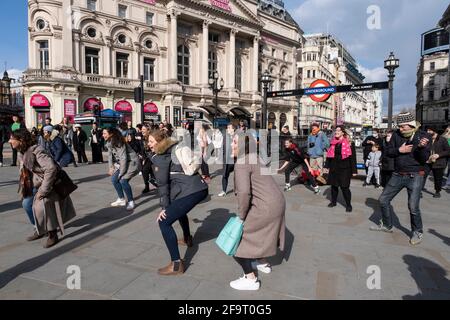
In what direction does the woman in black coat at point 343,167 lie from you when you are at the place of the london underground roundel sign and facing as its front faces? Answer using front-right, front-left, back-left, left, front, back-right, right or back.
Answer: front

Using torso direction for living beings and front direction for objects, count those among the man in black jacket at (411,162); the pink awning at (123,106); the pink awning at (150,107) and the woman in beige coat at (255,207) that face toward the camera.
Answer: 3

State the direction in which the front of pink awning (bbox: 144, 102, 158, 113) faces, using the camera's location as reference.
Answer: facing the viewer

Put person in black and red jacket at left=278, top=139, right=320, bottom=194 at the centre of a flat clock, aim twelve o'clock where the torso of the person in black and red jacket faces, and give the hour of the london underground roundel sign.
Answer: The london underground roundel sign is roughly at 5 o'clock from the person in black and red jacket.

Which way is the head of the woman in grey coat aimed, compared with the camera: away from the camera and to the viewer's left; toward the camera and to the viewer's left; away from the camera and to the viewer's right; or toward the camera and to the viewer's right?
toward the camera and to the viewer's left
